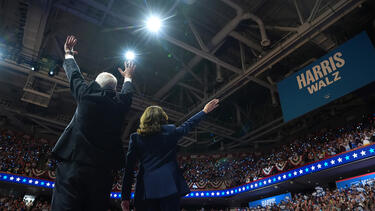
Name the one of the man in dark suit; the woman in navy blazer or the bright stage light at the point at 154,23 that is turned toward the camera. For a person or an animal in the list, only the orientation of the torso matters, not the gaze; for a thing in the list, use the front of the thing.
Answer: the bright stage light

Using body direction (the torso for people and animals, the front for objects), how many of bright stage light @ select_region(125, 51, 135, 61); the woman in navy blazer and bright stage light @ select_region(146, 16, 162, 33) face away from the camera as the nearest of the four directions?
1

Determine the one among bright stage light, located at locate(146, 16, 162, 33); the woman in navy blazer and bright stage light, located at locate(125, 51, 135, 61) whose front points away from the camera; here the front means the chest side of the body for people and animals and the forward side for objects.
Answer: the woman in navy blazer

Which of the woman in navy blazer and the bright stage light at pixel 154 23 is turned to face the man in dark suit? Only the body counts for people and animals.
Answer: the bright stage light

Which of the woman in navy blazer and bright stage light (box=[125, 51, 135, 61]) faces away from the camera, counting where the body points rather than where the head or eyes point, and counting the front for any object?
the woman in navy blazer

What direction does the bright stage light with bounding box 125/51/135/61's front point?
toward the camera

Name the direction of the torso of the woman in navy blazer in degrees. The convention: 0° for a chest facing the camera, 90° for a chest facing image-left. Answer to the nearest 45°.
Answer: approximately 180°

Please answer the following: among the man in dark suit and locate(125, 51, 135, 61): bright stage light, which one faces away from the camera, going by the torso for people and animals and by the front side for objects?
the man in dark suit

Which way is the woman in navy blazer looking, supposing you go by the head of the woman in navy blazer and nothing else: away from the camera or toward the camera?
away from the camera

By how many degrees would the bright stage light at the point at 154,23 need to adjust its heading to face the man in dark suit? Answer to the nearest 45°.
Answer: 0° — it already faces them

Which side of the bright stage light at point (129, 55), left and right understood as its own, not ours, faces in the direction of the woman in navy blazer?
front

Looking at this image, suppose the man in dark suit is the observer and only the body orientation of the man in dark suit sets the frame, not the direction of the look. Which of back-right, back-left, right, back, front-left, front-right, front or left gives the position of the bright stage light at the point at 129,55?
front

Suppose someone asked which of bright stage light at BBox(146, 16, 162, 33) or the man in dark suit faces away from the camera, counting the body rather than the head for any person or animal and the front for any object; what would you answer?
the man in dark suit

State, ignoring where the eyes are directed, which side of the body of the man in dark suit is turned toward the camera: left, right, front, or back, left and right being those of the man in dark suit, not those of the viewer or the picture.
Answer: back

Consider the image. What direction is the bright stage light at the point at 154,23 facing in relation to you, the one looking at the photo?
facing the viewer

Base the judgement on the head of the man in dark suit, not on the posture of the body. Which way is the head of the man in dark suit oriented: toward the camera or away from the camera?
away from the camera

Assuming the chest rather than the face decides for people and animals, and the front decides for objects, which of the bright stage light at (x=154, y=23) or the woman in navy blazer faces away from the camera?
the woman in navy blazer
